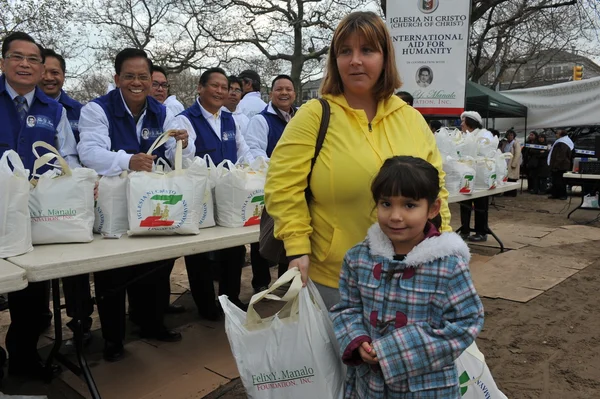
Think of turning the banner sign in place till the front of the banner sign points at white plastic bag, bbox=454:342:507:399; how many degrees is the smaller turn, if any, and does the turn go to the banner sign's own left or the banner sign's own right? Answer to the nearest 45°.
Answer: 0° — it already faces it

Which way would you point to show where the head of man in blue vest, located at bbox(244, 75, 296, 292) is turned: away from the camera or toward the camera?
toward the camera

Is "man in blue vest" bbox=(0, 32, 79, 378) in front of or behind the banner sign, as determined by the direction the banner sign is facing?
in front

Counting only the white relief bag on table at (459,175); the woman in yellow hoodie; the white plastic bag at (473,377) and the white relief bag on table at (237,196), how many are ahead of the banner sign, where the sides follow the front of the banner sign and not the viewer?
4

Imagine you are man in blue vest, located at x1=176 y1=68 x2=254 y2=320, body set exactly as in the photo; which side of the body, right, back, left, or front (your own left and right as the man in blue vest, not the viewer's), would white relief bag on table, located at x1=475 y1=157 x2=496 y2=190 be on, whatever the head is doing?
left

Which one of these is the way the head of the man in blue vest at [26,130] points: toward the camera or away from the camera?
toward the camera

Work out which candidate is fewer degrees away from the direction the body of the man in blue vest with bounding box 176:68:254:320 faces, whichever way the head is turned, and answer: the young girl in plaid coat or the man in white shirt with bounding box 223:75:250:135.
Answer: the young girl in plaid coat

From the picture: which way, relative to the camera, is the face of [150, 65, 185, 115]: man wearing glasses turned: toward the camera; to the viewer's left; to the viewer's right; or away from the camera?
toward the camera

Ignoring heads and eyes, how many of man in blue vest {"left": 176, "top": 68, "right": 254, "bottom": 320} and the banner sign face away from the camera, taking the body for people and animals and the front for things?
0

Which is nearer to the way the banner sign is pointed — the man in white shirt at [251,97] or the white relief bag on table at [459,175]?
the white relief bag on table

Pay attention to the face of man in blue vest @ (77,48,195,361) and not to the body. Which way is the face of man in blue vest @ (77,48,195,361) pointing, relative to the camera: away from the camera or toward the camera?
toward the camera

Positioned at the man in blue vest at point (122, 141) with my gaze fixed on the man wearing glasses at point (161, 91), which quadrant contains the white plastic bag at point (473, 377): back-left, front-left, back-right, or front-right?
back-right

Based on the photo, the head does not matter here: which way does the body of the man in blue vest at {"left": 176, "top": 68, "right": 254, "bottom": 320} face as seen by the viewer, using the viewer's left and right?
facing the viewer and to the right of the viewer

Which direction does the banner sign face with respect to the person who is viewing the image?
facing the viewer

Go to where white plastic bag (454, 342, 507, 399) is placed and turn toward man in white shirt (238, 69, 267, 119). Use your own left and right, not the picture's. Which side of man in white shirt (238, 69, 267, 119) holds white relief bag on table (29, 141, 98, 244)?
left

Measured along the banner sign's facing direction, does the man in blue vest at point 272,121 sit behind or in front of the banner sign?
in front

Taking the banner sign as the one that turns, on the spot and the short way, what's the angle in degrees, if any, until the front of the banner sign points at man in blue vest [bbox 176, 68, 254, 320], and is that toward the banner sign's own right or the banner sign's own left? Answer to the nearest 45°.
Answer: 0° — it already faces them

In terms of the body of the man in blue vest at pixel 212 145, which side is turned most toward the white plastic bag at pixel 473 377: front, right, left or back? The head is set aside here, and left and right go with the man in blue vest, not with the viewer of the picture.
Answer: front

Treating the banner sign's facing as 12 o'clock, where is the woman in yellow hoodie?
The woman in yellow hoodie is roughly at 12 o'clock from the banner sign.
